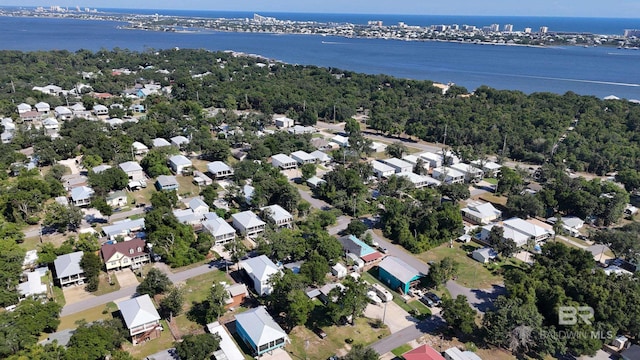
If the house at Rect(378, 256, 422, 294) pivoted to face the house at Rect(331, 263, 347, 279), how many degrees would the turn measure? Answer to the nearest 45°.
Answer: approximately 135° to its right

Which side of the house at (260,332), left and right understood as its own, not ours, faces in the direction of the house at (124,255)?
back

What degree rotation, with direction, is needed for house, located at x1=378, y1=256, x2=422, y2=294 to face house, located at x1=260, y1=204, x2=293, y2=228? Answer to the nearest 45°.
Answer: approximately 180°

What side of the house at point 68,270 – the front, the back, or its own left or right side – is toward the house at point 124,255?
left

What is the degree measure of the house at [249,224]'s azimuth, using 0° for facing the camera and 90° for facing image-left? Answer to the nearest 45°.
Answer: approximately 315°

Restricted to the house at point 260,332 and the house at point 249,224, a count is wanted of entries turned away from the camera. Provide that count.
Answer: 0

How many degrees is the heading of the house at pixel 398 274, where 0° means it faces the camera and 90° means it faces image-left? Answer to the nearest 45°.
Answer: approximately 315°

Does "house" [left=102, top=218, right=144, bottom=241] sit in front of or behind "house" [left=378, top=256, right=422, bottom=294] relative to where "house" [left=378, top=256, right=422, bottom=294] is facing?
behind

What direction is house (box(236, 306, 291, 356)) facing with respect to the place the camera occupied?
facing the viewer and to the right of the viewer

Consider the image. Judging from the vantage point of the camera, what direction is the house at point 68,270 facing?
facing the viewer

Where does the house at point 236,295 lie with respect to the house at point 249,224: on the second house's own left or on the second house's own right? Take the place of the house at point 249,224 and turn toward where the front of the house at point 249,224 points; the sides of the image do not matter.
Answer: on the second house's own right
